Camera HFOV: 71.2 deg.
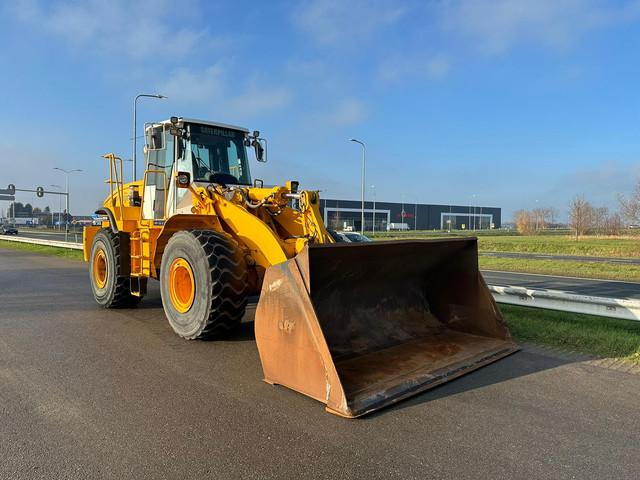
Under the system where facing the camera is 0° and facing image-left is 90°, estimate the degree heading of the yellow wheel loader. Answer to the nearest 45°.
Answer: approximately 315°

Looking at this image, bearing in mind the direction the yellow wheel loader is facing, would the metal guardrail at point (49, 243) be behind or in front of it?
behind

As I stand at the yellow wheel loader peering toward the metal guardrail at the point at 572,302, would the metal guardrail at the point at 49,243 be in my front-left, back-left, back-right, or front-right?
back-left

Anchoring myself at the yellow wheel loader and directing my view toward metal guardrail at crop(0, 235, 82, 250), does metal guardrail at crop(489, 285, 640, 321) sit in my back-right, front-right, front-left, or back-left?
back-right

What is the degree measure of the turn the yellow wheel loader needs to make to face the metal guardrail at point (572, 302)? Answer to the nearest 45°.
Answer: approximately 45° to its left
